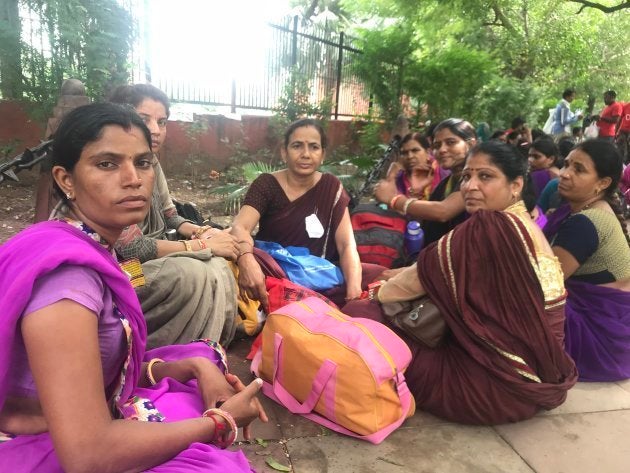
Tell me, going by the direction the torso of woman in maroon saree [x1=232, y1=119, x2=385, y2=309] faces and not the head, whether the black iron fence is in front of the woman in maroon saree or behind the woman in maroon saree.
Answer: behind

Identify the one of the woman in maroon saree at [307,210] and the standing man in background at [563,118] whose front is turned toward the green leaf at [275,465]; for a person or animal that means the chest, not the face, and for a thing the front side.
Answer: the woman in maroon saree

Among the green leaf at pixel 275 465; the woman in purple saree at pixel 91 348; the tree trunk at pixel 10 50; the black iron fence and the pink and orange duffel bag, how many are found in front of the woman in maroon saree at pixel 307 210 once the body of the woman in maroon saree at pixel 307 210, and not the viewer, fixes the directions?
3

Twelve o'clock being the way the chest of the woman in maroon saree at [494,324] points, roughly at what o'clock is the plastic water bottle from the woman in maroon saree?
The plastic water bottle is roughly at 1 o'clock from the woman in maroon saree.

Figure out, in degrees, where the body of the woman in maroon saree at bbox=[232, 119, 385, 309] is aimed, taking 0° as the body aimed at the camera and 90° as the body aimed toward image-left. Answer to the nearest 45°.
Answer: approximately 0°

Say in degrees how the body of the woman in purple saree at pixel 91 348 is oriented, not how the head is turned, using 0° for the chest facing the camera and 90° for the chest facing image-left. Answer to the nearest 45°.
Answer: approximately 270°
